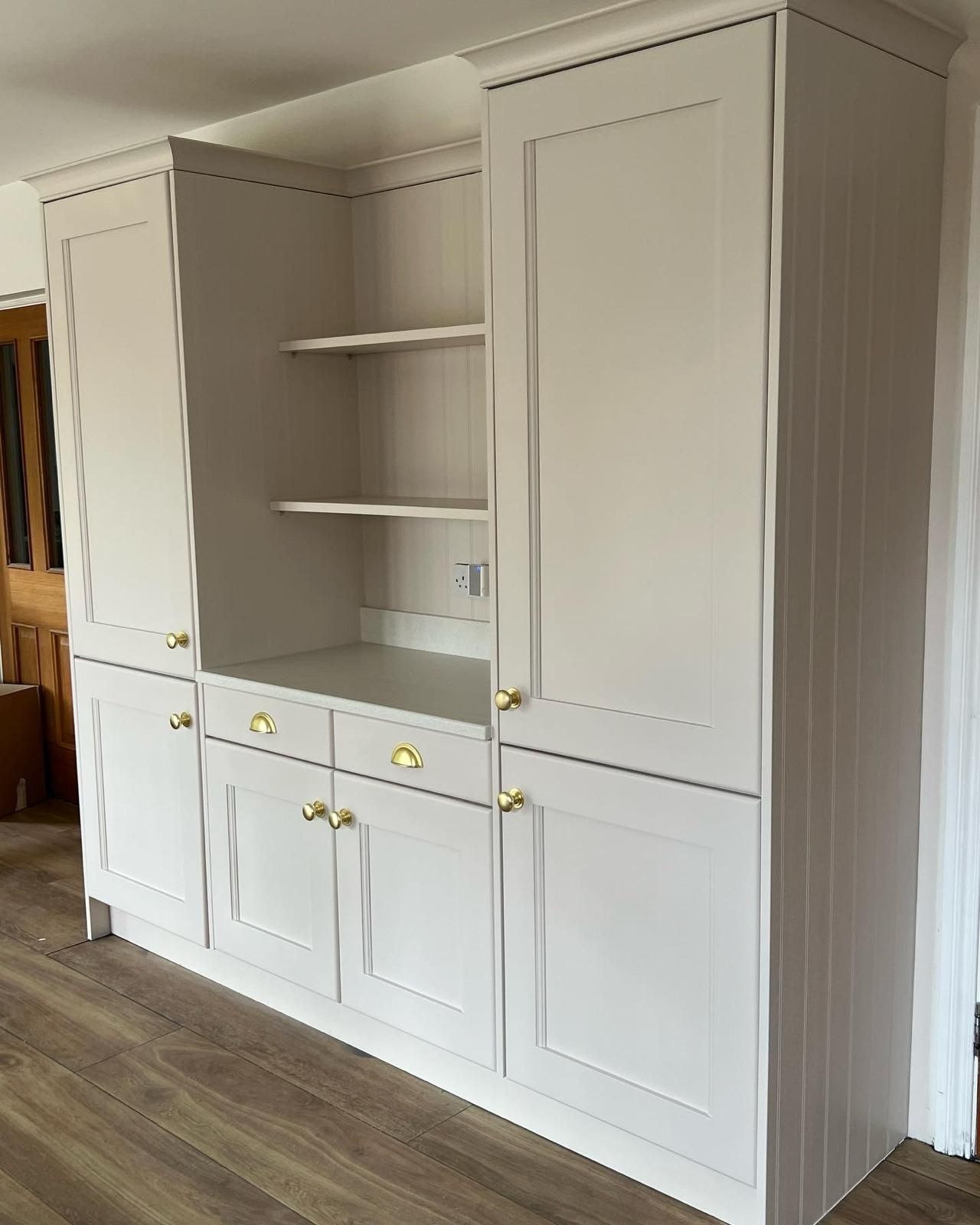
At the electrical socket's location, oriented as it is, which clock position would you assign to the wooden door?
The wooden door is roughly at 3 o'clock from the electrical socket.

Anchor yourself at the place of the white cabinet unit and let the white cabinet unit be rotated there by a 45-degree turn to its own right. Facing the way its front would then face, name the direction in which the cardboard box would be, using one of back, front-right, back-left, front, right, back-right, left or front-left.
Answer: front-right

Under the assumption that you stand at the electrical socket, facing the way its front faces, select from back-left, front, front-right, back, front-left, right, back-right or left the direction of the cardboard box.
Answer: right

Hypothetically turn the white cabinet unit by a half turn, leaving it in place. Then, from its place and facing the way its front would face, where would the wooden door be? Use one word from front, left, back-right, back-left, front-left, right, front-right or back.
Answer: left

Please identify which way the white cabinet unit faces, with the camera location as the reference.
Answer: facing the viewer and to the left of the viewer

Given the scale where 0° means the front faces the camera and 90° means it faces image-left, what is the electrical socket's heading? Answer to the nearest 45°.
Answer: approximately 45°
